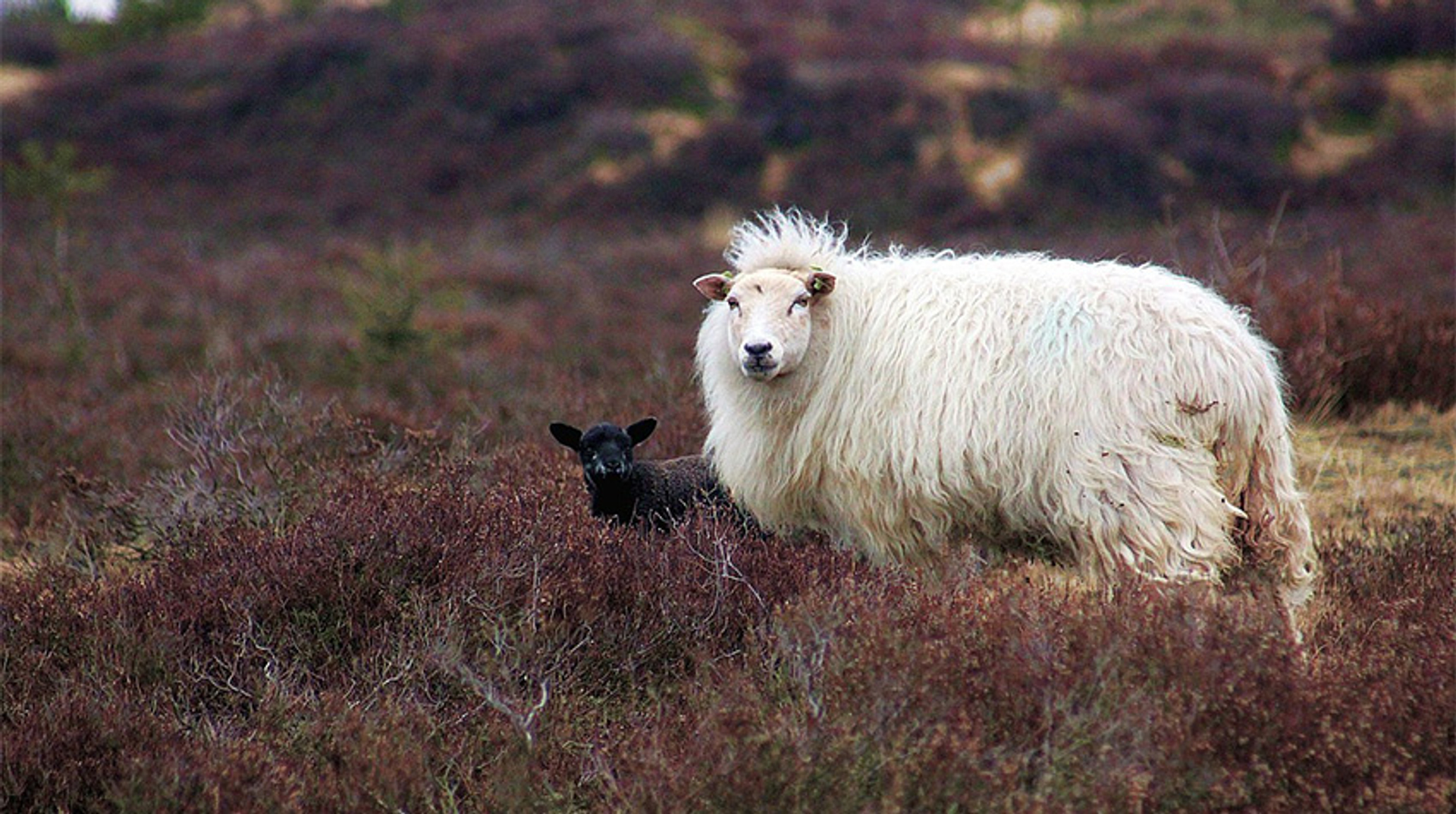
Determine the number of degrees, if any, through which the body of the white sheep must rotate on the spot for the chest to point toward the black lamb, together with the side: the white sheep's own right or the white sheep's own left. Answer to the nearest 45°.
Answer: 0° — it already faces it

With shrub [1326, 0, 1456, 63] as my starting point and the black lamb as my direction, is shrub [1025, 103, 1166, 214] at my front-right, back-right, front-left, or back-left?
front-right

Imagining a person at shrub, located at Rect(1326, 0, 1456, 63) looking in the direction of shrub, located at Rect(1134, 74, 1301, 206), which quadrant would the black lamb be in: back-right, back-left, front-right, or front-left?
front-left

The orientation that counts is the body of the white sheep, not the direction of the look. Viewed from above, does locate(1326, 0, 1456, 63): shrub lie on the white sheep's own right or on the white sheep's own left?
on the white sheep's own right

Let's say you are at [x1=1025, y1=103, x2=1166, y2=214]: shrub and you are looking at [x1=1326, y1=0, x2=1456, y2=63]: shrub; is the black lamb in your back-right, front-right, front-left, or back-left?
back-right

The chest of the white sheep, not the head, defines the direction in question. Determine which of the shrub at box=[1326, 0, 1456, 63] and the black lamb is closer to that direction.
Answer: the black lamb

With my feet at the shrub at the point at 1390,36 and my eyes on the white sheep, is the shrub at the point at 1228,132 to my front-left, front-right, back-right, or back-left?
front-right

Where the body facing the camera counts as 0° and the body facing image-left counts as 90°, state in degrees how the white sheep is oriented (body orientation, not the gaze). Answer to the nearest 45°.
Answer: approximately 90°

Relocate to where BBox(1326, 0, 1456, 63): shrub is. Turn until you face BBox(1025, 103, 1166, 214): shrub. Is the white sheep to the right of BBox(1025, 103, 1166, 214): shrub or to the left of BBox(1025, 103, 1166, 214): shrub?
left

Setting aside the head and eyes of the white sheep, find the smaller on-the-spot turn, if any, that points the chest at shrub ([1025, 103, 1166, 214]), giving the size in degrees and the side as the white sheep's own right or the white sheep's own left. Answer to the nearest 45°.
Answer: approximately 90° to the white sheep's own right
